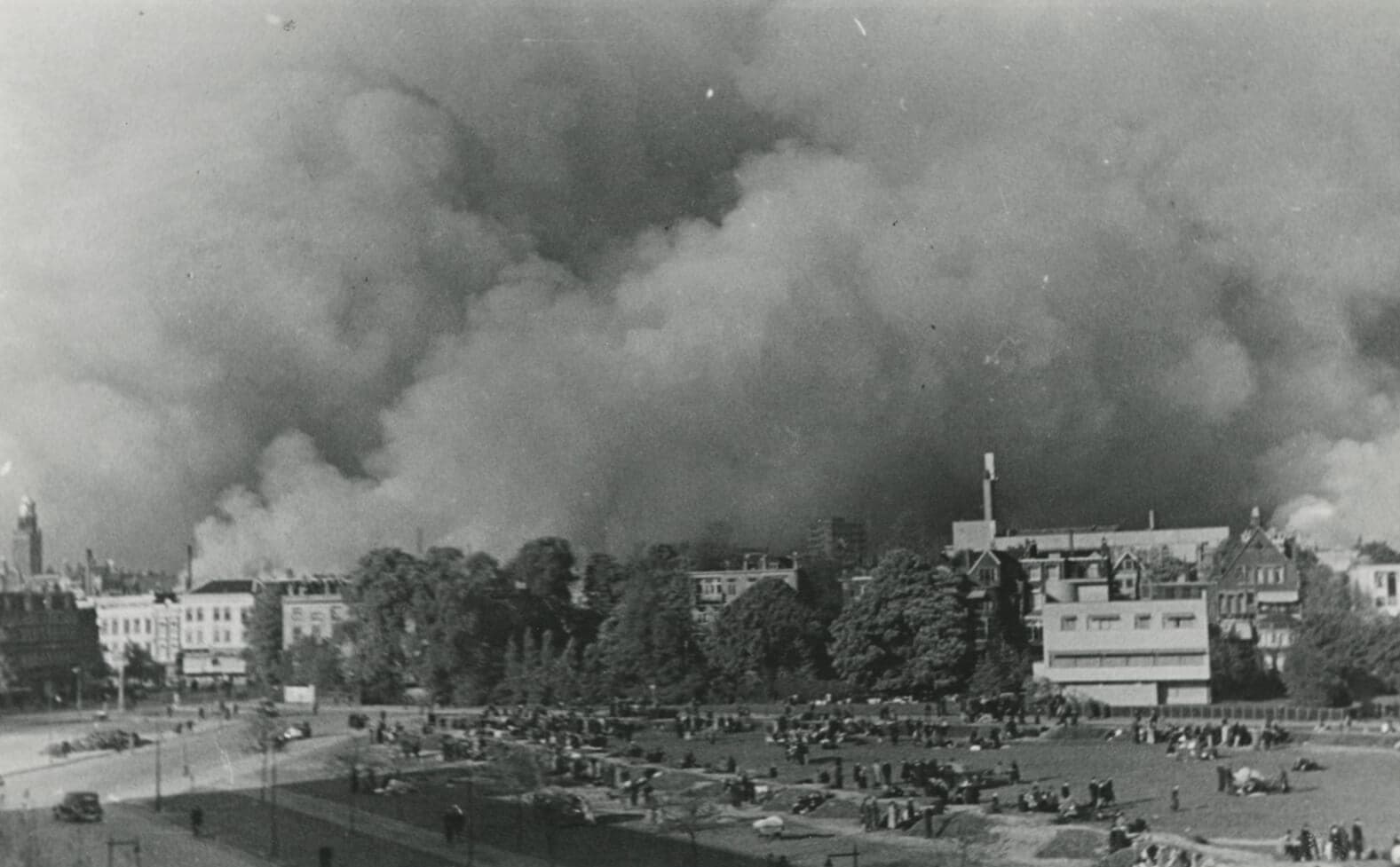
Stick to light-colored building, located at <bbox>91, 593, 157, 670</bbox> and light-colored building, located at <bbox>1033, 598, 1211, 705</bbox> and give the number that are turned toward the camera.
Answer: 2

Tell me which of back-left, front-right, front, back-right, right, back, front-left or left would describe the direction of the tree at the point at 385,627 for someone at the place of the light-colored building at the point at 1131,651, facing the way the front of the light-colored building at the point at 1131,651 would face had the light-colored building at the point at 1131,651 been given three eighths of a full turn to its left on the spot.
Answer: back-left

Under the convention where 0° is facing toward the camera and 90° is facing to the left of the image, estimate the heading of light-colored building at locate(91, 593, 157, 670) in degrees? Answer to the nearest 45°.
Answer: approximately 0°

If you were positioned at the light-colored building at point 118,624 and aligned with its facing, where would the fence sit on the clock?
The fence is roughly at 10 o'clock from the light-colored building.

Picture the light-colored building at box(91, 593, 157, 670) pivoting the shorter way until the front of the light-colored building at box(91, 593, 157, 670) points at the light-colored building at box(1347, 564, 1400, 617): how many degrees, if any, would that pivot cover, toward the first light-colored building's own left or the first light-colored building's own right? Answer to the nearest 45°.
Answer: approximately 90° to the first light-colored building's own left

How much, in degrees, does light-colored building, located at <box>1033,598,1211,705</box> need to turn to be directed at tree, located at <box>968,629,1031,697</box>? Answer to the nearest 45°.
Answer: approximately 90° to its right
